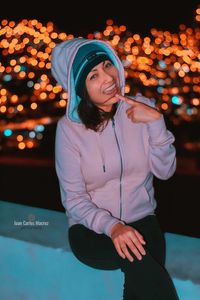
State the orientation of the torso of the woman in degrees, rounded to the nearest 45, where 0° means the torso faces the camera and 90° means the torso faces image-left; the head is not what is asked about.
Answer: approximately 315°
